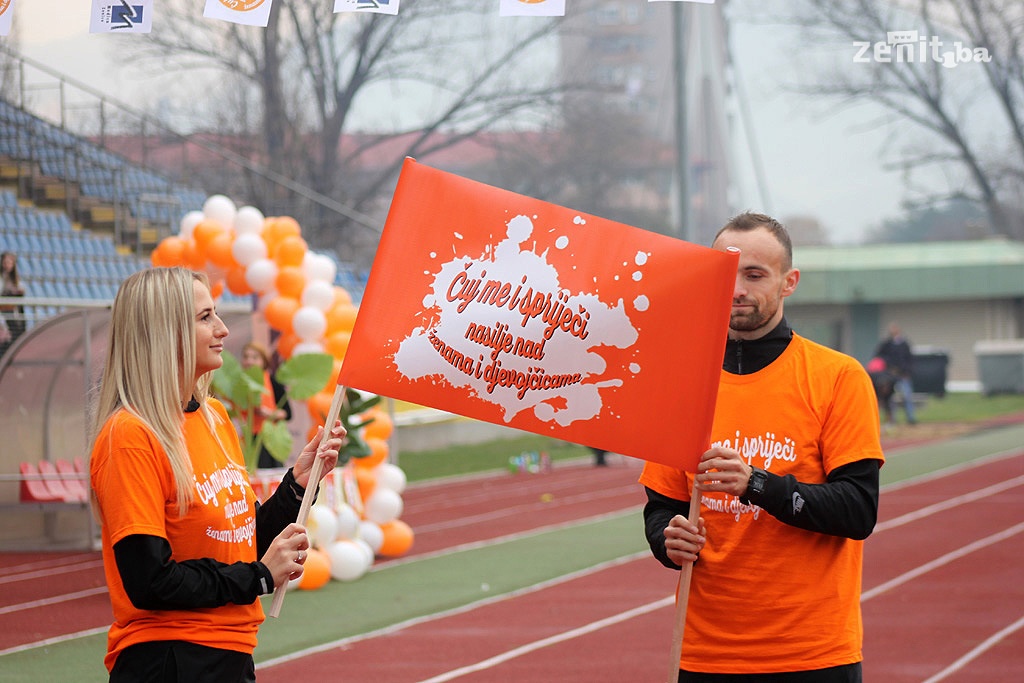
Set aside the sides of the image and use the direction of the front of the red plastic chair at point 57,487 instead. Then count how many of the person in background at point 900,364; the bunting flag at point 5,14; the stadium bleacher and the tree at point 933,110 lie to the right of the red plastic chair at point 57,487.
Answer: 1

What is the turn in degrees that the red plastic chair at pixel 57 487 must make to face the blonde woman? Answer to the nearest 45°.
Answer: approximately 90° to its right

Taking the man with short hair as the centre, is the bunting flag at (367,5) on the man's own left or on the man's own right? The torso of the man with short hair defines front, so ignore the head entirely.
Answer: on the man's own right

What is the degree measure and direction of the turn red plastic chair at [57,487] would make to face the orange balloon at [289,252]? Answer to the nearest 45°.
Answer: approximately 45° to its right

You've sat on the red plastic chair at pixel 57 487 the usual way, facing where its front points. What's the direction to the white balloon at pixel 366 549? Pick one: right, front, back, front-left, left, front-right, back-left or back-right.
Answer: front-right

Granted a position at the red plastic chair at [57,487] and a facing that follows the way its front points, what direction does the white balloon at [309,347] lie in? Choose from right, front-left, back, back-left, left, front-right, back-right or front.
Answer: front-right

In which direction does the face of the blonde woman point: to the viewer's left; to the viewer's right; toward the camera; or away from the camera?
to the viewer's right

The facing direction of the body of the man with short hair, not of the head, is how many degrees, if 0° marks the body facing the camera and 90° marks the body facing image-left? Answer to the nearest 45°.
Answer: approximately 45°

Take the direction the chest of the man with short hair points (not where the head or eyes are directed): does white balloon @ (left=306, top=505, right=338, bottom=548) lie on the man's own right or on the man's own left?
on the man's own right
